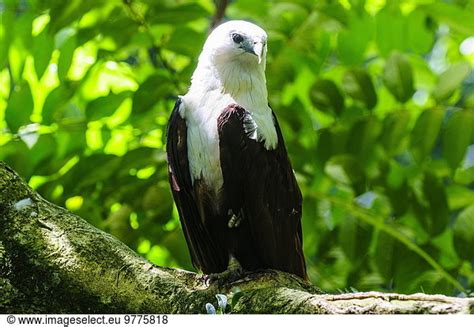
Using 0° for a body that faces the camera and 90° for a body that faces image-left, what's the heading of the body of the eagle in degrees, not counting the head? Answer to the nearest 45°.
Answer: approximately 45°

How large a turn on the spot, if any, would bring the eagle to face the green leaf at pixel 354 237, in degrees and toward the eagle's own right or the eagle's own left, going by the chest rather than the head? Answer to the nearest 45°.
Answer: approximately 180°

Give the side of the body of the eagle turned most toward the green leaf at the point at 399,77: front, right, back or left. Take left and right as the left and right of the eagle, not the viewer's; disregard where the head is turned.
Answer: back

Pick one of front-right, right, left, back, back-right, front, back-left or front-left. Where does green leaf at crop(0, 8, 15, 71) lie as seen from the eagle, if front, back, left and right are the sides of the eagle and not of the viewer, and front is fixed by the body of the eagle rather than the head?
right

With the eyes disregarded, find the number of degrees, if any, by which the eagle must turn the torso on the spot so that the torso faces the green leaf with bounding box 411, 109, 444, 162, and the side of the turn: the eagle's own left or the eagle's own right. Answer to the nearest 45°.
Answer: approximately 180°

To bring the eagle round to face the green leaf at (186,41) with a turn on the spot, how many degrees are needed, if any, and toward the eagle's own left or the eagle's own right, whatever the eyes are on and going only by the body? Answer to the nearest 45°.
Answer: approximately 135° to the eagle's own right

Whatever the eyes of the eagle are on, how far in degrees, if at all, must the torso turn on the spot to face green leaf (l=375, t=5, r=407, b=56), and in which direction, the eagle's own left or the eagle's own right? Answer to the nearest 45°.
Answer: approximately 180°

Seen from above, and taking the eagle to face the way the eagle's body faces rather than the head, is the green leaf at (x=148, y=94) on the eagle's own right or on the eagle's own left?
on the eagle's own right

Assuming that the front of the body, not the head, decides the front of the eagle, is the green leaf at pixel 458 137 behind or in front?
behind

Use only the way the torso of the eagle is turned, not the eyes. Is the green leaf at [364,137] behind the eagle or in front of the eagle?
behind

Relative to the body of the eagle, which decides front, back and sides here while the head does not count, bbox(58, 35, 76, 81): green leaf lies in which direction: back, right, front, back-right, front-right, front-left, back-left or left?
right

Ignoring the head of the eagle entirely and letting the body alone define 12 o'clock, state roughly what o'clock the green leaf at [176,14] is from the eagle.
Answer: The green leaf is roughly at 4 o'clock from the eagle.

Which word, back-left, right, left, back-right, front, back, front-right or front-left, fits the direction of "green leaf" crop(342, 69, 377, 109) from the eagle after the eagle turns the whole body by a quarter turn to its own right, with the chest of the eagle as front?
right

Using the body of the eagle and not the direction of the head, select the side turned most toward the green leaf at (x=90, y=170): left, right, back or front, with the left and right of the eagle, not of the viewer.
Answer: right
